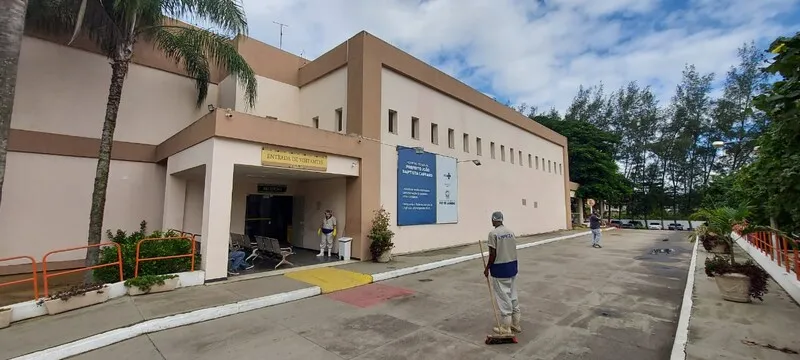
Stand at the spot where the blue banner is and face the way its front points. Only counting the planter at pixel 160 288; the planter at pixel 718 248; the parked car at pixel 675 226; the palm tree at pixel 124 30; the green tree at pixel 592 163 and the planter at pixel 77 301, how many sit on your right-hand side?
3

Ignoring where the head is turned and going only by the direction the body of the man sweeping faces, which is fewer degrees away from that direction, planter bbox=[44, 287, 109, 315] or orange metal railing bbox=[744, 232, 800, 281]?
the planter

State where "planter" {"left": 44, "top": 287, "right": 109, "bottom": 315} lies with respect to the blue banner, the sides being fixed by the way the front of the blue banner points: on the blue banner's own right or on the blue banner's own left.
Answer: on the blue banner's own right

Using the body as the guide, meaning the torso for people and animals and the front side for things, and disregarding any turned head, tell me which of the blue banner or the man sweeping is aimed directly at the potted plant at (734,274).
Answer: the blue banner

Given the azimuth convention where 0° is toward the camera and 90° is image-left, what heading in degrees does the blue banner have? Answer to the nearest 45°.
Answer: approximately 315°

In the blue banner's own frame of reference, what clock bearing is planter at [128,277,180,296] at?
The planter is roughly at 3 o'clock from the blue banner.

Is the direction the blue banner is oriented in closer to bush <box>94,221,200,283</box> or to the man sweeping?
the man sweeping

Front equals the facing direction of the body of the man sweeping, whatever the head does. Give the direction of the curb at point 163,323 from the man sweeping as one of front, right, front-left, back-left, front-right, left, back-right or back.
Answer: front-left

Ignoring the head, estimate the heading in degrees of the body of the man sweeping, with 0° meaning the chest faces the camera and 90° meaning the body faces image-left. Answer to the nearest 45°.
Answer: approximately 135°

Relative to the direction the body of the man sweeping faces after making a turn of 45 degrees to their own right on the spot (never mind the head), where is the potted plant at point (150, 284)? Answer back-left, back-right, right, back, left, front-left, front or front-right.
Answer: left

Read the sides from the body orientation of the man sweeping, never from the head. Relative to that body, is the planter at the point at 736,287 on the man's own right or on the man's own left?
on the man's own right

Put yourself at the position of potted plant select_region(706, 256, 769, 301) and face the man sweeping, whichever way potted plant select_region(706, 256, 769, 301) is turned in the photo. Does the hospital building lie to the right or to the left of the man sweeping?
right

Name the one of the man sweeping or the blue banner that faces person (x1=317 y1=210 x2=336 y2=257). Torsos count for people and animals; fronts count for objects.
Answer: the man sweeping

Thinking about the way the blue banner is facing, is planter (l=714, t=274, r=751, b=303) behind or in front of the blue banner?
in front

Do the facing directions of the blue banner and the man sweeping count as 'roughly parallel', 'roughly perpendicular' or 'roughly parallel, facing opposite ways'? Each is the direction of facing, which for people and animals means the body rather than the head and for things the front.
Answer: roughly parallel, facing opposite ways

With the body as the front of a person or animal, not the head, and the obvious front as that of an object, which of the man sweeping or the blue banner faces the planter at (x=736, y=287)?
the blue banner

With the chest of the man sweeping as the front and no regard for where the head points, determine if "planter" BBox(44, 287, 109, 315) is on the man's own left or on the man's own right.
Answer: on the man's own left

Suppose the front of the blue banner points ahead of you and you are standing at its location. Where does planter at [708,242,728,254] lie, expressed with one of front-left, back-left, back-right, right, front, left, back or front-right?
front-left

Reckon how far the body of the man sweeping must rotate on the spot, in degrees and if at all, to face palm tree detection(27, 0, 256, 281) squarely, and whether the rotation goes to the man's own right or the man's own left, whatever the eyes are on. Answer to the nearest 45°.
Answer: approximately 45° to the man's own left

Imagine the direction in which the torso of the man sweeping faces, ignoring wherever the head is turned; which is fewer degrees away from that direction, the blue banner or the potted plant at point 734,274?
the blue banner
